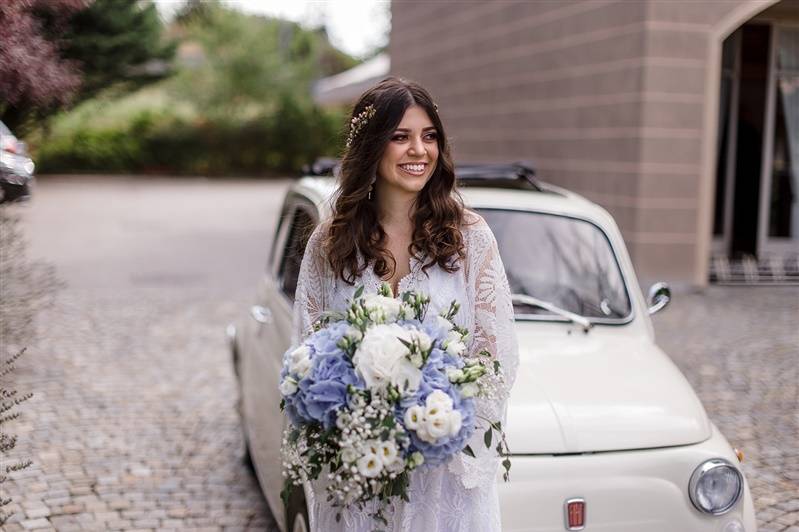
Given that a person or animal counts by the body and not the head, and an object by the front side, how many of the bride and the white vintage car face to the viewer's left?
0

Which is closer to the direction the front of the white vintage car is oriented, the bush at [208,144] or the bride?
the bride

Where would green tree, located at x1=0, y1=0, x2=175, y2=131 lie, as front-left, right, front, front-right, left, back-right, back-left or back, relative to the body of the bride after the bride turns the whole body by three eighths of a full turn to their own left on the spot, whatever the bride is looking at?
left

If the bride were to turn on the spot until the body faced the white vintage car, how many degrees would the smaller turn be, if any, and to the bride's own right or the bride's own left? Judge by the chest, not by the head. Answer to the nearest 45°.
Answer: approximately 135° to the bride's own left

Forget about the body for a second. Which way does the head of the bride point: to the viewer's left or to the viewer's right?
to the viewer's right

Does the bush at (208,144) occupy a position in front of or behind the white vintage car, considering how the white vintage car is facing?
behind

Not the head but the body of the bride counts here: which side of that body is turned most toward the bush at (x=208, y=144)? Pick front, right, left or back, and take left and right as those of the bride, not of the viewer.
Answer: back

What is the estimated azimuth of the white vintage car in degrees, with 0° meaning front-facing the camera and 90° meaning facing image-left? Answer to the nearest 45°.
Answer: approximately 315°
